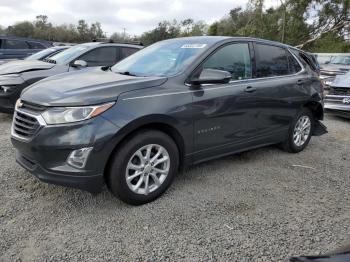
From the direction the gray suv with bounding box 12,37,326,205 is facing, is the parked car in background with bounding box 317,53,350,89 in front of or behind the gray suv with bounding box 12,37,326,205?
behind

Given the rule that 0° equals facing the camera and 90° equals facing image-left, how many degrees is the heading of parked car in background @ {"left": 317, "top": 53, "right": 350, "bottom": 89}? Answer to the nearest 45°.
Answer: approximately 45°

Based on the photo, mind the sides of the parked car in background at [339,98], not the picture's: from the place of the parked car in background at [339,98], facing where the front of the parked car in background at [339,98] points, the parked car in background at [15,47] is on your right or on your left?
on your right

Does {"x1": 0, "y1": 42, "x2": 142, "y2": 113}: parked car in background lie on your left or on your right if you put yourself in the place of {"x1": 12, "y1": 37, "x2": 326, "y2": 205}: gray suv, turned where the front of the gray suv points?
on your right

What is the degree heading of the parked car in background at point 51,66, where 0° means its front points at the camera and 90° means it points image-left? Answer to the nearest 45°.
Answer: approximately 45°

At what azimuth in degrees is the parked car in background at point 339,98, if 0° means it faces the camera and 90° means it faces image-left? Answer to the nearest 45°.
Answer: approximately 45°

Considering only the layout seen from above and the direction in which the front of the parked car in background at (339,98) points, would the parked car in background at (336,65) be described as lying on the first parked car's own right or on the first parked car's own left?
on the first parked car's own right

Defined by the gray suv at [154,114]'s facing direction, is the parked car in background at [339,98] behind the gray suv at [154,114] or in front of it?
behind

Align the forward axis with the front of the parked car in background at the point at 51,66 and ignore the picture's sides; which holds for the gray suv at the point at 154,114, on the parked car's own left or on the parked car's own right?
on the parked car's own left

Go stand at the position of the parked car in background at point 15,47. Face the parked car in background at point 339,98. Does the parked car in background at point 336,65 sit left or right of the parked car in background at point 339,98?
left

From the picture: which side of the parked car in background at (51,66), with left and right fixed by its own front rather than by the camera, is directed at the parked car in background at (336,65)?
back

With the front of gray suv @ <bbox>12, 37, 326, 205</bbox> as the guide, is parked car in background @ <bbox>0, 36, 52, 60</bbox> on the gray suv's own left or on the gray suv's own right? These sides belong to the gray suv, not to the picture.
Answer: on the gray suv's own right

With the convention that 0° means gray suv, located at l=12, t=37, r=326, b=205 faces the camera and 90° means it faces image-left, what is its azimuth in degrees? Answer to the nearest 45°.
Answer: approximately 45°
